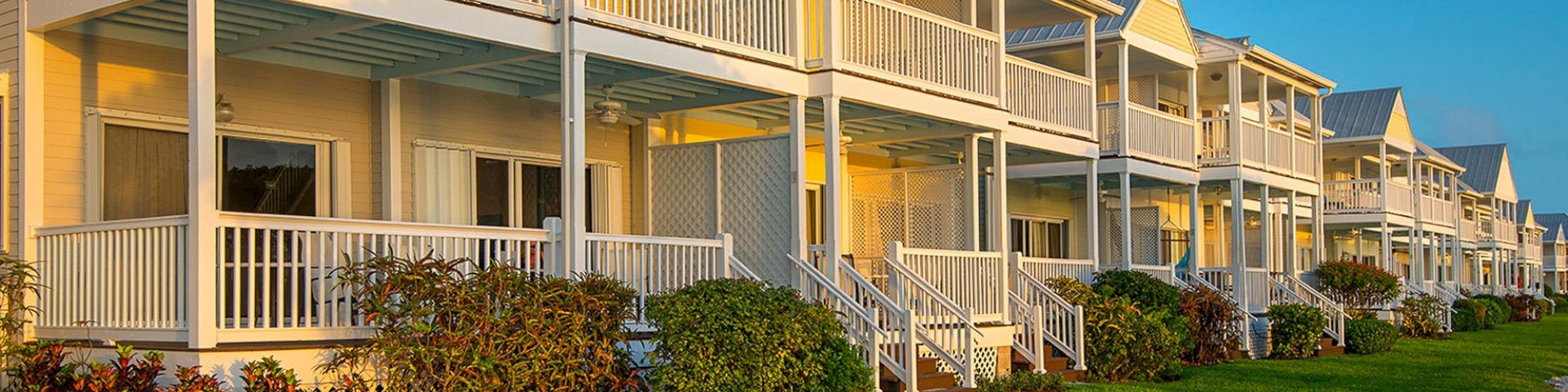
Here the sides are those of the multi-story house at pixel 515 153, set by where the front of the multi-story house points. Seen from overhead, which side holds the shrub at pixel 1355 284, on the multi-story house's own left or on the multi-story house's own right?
on the multi-story house's own left

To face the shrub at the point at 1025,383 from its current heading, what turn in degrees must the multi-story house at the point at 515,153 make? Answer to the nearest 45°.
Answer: approximately 45° to its left

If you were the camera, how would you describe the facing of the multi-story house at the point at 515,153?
facing the viewer and to the right of the viewer

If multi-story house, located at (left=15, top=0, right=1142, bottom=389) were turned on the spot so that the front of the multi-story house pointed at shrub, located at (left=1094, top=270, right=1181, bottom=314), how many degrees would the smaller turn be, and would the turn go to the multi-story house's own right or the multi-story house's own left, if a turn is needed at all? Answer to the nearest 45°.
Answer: approximately 90° to the multi-story house's own left

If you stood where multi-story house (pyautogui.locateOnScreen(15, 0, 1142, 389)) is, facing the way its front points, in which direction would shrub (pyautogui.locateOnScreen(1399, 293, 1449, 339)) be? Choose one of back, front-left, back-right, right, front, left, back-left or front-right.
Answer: left

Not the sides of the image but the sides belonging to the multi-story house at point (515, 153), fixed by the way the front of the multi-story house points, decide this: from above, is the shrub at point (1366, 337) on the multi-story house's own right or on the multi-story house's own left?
on the multi-story house's own left

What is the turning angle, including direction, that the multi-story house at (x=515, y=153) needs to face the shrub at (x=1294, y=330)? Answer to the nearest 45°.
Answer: approximately 90° to its left

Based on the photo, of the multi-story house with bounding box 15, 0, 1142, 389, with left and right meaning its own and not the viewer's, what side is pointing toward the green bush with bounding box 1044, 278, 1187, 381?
left

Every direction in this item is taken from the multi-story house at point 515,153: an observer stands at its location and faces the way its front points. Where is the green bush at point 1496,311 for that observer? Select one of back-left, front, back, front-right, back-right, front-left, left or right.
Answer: left

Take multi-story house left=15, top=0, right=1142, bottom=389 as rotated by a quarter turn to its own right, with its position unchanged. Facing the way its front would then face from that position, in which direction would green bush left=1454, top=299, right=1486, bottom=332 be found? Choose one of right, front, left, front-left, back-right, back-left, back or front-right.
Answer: back
